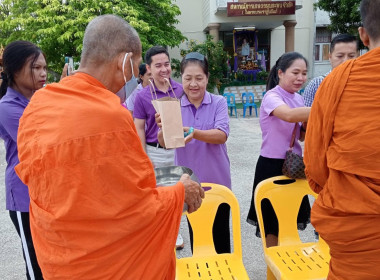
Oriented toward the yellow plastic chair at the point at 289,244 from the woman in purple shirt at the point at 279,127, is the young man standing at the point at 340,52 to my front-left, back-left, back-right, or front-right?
back-left

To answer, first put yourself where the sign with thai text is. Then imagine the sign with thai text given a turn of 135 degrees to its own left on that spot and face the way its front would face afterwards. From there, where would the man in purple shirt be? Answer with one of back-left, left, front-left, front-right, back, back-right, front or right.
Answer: back-right

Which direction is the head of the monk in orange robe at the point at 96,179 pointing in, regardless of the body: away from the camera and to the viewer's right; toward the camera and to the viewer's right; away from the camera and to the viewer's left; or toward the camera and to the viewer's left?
away from the camera and to the viewer's right

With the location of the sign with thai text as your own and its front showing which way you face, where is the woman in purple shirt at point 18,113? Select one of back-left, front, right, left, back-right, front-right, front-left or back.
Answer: front

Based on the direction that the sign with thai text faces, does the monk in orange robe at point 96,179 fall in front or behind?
in front

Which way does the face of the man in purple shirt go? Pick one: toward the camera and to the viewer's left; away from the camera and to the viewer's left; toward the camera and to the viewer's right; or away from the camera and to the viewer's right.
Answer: toward the camera and to the viewer's right

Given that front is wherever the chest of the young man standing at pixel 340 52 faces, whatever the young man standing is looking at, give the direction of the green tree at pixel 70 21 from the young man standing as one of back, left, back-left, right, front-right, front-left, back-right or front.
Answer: back-right

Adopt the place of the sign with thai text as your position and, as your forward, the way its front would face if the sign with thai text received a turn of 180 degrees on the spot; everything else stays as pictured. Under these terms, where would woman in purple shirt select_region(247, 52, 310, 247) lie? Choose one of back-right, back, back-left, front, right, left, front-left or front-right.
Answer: back

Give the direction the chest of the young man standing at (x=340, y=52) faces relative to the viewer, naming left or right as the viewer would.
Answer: facing the viewer
